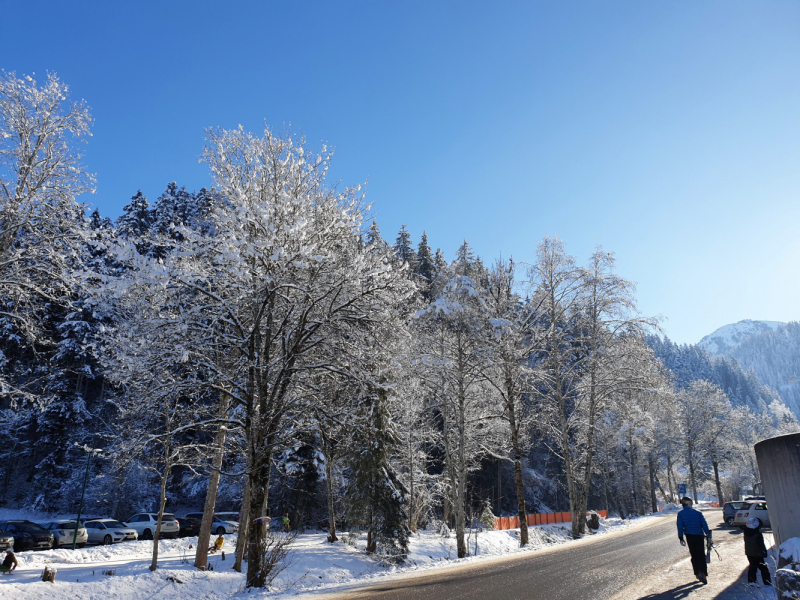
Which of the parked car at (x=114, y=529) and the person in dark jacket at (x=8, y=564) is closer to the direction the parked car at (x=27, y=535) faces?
the person in dark jacket

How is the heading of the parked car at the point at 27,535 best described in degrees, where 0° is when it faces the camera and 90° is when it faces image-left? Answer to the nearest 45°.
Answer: approximately 315°

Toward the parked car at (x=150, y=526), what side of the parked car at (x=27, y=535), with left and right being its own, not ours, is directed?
left

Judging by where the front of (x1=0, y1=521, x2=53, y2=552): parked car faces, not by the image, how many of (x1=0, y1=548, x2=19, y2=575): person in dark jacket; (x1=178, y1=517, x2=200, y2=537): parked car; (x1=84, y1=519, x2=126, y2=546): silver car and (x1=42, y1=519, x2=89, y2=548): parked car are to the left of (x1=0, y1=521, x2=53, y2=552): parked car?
3

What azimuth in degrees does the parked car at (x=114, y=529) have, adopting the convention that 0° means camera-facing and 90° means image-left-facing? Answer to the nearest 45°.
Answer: approximately 315°

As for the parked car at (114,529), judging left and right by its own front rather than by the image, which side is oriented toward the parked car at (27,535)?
right
